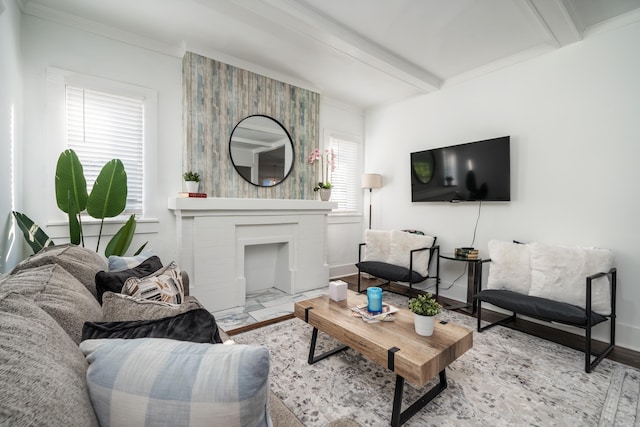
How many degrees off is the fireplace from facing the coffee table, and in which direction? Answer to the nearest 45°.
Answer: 0° — it already faces it

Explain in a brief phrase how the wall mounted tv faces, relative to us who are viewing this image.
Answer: facing the viewer and to the left of the viewer

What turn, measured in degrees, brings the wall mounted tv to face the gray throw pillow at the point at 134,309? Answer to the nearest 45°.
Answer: approximately 45° to its left

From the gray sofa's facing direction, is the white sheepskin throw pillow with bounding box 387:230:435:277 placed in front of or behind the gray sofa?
in front

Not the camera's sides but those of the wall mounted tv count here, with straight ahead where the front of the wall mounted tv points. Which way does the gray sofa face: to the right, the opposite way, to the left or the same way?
the opposite way

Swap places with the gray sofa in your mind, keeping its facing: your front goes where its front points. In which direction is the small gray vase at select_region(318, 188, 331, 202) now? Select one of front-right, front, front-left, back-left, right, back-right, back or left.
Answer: front-left

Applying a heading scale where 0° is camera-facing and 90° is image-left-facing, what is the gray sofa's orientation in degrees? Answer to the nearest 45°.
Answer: approximately 270°

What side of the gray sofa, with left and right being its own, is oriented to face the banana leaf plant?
left

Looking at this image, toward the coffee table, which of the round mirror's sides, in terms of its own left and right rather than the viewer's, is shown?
front

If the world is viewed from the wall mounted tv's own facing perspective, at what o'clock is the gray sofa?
The gray sofa is roughly at 11 o'clock from the wall mounted tv.

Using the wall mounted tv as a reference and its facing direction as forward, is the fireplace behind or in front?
in front

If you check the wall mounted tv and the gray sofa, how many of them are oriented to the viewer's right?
1

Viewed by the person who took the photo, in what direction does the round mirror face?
facing the viewer and to the right of the viewer
